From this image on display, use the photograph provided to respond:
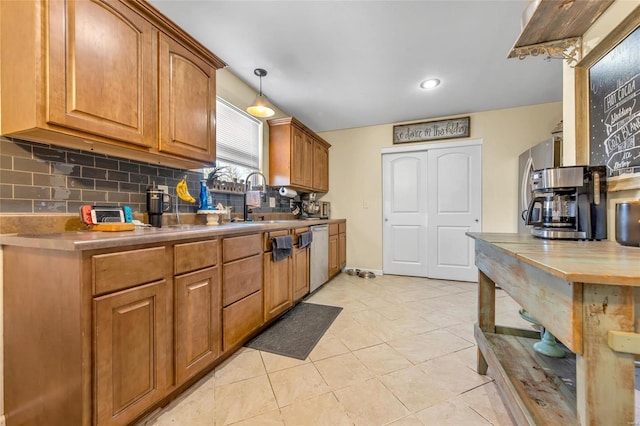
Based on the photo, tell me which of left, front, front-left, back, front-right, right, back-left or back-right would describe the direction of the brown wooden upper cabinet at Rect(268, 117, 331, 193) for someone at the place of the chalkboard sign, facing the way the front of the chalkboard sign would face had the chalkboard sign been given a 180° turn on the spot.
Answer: back-left

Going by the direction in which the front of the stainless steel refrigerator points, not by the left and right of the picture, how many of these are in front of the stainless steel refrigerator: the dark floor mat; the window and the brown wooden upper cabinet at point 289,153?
3

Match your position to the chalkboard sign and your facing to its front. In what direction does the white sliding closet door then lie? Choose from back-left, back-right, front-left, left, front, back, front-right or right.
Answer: right

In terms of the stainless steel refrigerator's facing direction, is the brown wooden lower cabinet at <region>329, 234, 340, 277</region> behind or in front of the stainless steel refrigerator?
in front

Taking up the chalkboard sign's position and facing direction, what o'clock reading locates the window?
The window is roughly at 1 o'clock from the chalkboard sign.

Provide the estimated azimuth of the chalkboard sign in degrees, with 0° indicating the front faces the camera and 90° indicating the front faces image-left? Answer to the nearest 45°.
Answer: approximately 45°

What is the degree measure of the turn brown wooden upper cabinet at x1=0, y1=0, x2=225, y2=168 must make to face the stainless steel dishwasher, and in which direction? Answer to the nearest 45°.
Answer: approximately 45° to its left

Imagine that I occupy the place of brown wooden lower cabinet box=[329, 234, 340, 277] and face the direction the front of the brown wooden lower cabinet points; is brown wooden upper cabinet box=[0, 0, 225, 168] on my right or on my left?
on my right

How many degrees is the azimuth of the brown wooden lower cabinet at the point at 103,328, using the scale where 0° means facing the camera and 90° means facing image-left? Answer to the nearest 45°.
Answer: approximately 315°

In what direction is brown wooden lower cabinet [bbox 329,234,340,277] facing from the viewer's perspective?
to the viewer's right

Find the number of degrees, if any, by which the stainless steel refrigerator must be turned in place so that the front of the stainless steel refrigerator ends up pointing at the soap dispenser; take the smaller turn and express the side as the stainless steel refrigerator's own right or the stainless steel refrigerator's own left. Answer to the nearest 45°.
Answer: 0° — it already faces it

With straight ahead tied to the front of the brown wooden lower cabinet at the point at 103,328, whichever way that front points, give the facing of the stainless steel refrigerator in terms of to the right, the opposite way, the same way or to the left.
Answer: the opposite way

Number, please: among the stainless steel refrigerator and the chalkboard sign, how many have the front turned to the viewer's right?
0

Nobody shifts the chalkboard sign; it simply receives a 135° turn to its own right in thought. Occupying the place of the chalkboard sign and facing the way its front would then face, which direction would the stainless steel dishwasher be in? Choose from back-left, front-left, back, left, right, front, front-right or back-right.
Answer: left

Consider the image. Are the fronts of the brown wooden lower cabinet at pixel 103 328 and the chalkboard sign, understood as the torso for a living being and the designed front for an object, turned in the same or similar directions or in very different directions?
very different directions

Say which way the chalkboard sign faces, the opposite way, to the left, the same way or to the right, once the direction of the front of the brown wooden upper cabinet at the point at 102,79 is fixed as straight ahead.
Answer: the opposite way
